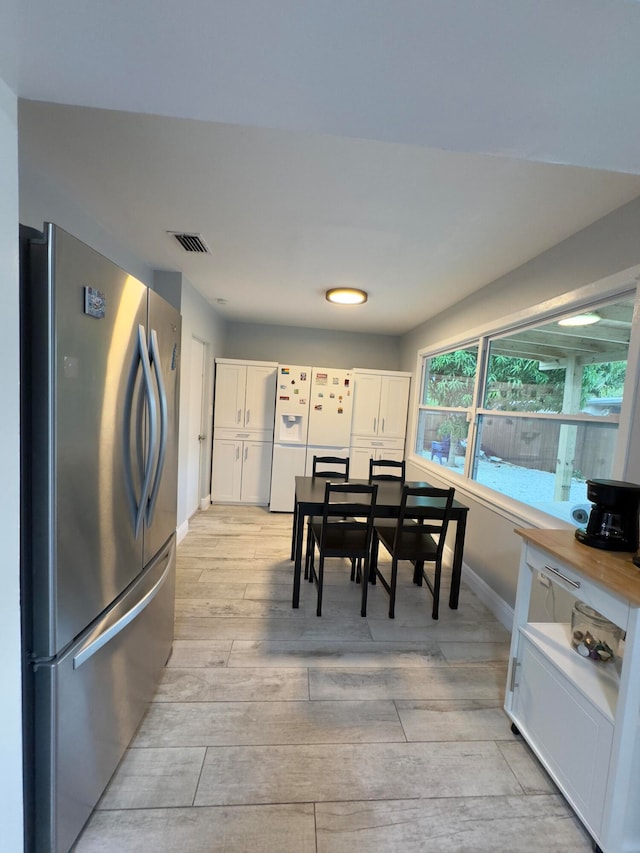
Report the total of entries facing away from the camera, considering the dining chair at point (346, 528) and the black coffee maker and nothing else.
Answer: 1

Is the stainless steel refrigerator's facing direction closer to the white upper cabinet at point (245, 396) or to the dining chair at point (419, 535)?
the dining chair

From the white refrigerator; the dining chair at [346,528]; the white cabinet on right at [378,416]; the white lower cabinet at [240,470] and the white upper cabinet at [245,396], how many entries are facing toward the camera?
4

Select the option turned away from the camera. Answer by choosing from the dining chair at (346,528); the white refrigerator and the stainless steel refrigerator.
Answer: the dining chair

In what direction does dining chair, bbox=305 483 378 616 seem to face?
away from the camera

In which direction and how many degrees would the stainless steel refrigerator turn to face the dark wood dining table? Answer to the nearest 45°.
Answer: approximately 45° to its left

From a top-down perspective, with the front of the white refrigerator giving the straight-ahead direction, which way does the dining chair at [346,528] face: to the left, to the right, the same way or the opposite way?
the opposite way

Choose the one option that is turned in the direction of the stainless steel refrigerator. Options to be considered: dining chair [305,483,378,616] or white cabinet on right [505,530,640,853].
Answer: the white cabinet on right

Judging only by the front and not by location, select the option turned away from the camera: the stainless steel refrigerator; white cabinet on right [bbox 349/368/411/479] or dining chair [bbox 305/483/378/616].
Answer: the dining chair

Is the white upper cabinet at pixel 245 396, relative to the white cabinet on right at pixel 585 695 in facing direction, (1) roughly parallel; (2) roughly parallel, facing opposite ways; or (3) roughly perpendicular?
roughly perpendicular

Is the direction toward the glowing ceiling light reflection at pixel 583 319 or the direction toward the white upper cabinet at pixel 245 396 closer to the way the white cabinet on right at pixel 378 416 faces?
the glowing ceiling light reflection

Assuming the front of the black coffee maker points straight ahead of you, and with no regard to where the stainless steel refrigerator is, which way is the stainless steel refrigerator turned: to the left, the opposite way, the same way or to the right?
the opposite way

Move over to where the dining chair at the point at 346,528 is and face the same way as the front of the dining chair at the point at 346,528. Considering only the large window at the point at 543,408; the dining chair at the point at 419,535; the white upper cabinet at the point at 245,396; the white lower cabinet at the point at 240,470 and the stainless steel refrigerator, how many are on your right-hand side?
2
